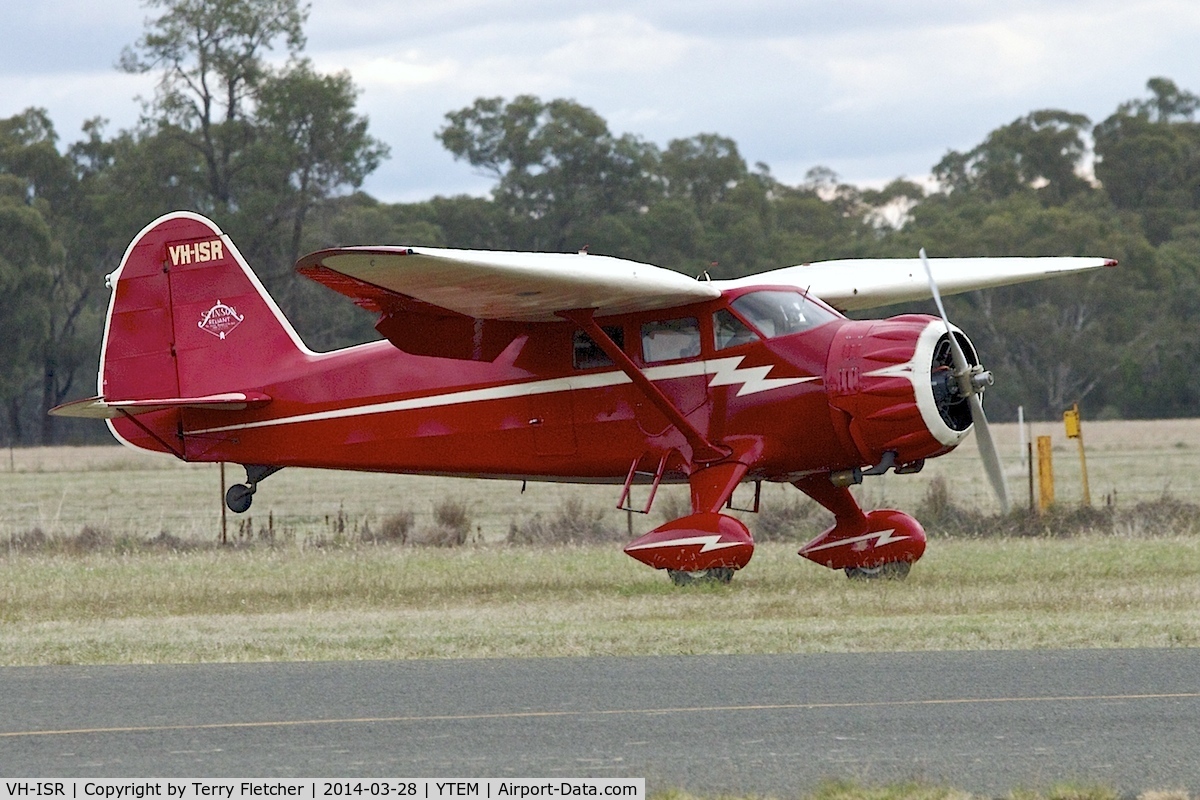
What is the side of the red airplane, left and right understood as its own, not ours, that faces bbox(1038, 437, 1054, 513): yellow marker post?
left

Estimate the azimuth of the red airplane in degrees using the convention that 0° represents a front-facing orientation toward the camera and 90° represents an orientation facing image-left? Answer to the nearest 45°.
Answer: approximately 315°
